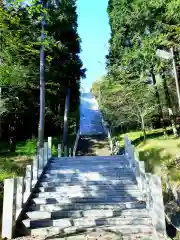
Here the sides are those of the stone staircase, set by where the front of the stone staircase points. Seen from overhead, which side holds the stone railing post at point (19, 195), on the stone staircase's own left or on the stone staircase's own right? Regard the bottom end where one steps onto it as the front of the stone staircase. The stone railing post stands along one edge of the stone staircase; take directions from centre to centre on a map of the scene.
on the stone staircase's own right

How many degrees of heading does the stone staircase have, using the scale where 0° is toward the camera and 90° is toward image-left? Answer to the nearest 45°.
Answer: approximately 0°

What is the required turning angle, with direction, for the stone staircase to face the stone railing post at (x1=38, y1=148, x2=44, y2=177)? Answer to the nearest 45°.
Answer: approximately 135° to its right

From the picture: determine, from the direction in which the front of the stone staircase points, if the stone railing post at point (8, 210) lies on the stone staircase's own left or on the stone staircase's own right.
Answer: on the stone staircase's own right
